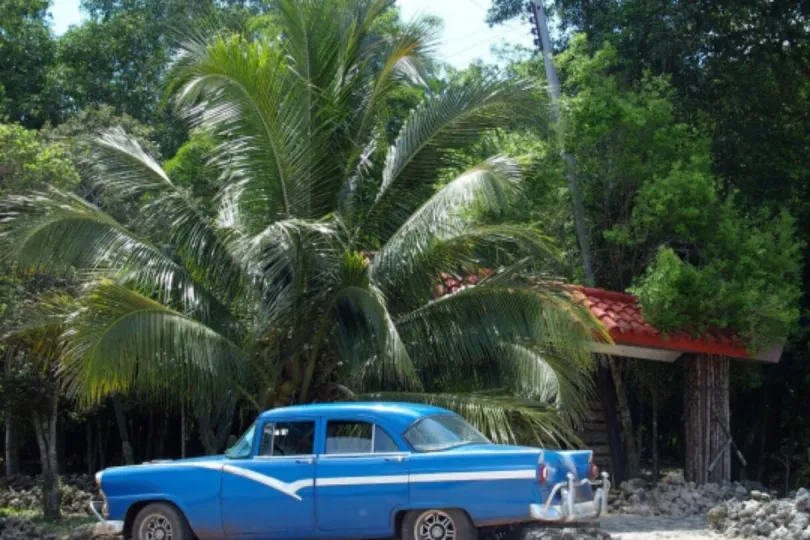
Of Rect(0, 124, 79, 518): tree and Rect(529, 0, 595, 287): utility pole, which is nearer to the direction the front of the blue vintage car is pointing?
the tree

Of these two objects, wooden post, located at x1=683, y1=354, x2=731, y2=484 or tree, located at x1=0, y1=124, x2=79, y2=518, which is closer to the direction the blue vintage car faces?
the tree

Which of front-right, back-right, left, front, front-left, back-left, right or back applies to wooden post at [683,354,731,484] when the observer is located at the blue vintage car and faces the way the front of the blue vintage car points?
right

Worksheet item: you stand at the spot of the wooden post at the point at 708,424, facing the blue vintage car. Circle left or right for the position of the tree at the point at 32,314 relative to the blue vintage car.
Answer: right

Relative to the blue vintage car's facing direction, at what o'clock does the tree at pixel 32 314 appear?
The tree is roughly at 12 o'clock from the blue vintage car.

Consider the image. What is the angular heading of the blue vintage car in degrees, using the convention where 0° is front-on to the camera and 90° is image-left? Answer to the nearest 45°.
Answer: approximately 135°

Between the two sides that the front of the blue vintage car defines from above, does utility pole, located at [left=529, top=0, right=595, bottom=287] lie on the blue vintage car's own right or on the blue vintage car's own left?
on the blue vintage car's own right
